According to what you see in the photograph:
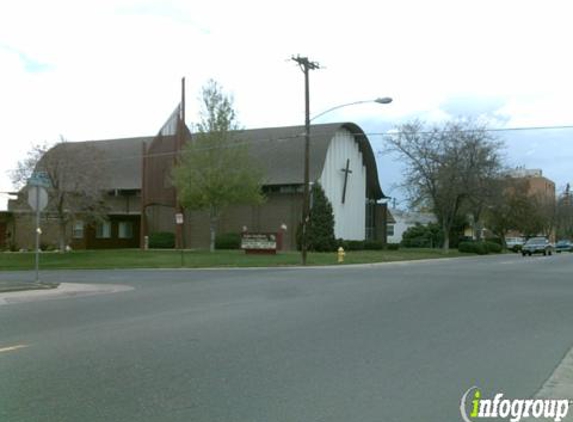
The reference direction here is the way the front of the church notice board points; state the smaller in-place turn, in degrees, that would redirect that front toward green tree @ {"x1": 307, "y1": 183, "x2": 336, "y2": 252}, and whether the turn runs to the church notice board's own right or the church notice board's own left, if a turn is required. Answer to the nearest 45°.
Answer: approximately 135° to the church notice board's own left

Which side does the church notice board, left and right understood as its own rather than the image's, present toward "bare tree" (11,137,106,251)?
right

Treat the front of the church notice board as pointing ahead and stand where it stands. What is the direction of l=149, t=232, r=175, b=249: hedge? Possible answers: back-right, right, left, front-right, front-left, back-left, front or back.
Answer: back-right

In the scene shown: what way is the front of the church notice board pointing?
toward the camera

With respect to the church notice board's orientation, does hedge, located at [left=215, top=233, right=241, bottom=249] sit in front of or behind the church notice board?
behind
